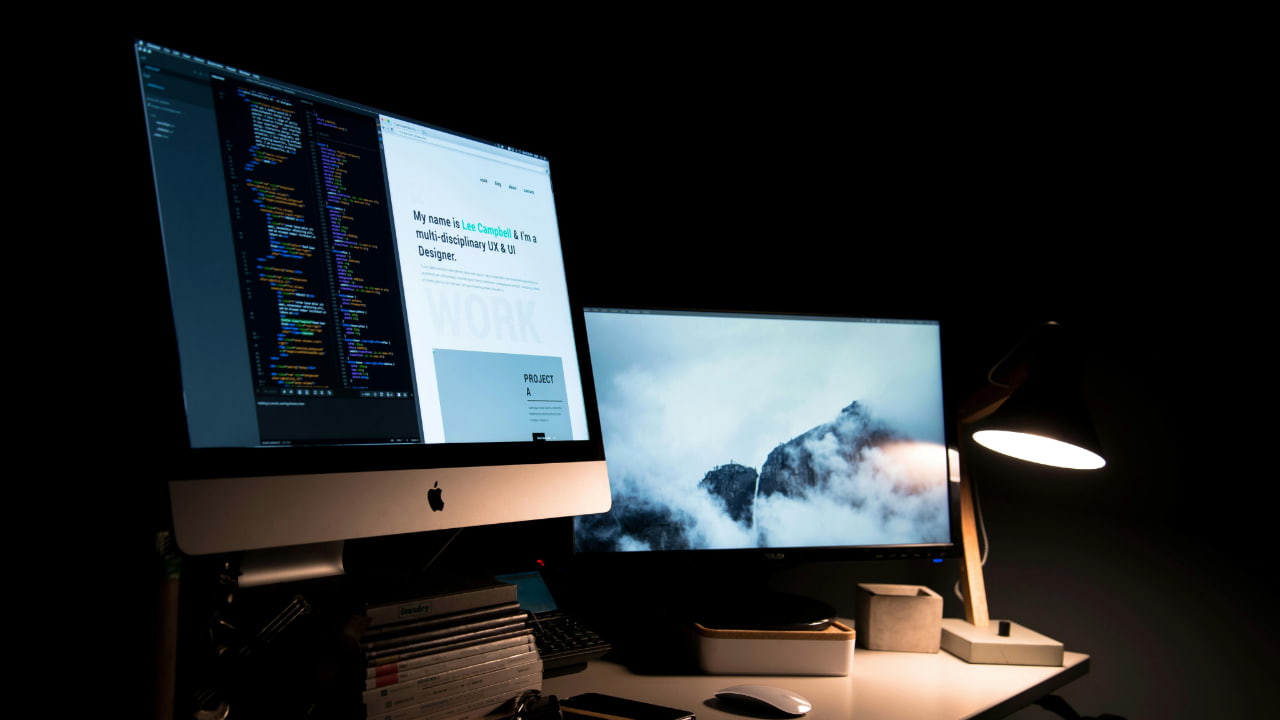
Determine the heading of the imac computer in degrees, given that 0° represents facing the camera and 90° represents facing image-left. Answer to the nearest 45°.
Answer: approximately 315°

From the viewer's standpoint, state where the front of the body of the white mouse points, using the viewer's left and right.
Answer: facing away from the viewer and to the left of the viewer

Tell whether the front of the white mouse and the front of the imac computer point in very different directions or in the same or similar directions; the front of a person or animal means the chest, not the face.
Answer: very different directions
